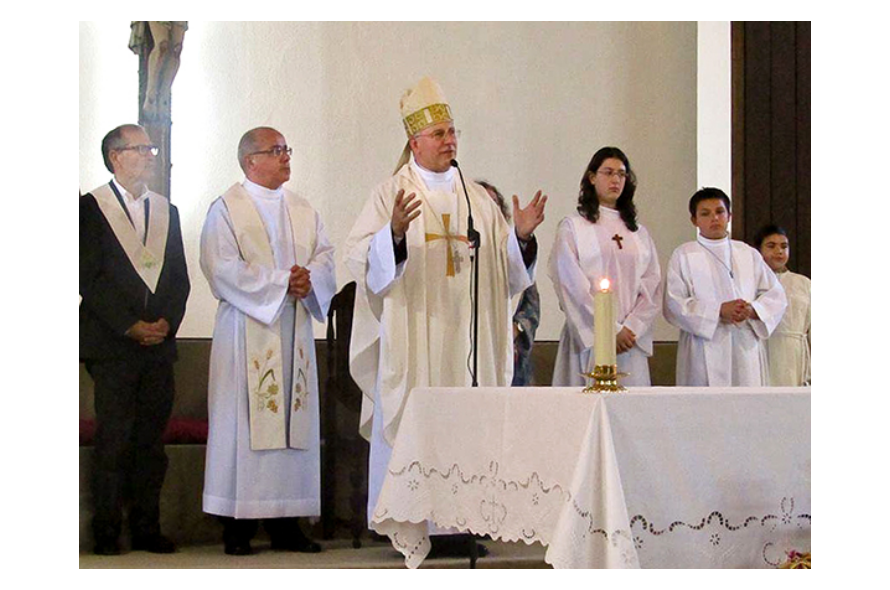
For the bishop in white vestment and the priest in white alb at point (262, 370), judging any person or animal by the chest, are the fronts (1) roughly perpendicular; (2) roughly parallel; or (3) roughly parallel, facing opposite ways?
roughly parallel

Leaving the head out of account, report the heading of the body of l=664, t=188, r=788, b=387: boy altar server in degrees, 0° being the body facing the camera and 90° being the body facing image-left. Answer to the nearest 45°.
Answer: approximately 0°

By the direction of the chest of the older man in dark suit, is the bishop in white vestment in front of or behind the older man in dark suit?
in front

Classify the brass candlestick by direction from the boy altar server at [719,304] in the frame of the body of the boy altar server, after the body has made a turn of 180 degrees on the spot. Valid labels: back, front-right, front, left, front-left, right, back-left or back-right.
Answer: back

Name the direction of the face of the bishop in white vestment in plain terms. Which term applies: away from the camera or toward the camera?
toward the camera

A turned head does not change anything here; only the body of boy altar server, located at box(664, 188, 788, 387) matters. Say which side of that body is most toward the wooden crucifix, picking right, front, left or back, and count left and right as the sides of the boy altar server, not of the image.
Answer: right

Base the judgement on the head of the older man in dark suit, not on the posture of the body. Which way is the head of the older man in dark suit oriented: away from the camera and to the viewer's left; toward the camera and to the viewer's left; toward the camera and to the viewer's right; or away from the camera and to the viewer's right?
toward the camera and to the viewer's right

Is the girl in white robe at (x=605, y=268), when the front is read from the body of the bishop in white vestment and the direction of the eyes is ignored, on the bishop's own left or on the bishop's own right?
on the bishop's own left

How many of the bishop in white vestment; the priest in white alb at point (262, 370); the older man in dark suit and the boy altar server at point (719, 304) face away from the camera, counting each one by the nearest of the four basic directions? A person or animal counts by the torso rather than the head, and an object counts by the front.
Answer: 0

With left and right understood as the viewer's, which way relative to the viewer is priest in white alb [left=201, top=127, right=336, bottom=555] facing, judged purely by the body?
facing the viewer and to the right of the viewer

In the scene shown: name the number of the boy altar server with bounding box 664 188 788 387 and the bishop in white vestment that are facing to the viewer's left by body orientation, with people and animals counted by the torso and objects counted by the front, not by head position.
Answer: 0

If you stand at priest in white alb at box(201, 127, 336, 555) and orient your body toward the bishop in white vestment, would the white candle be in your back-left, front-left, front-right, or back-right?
front-right
